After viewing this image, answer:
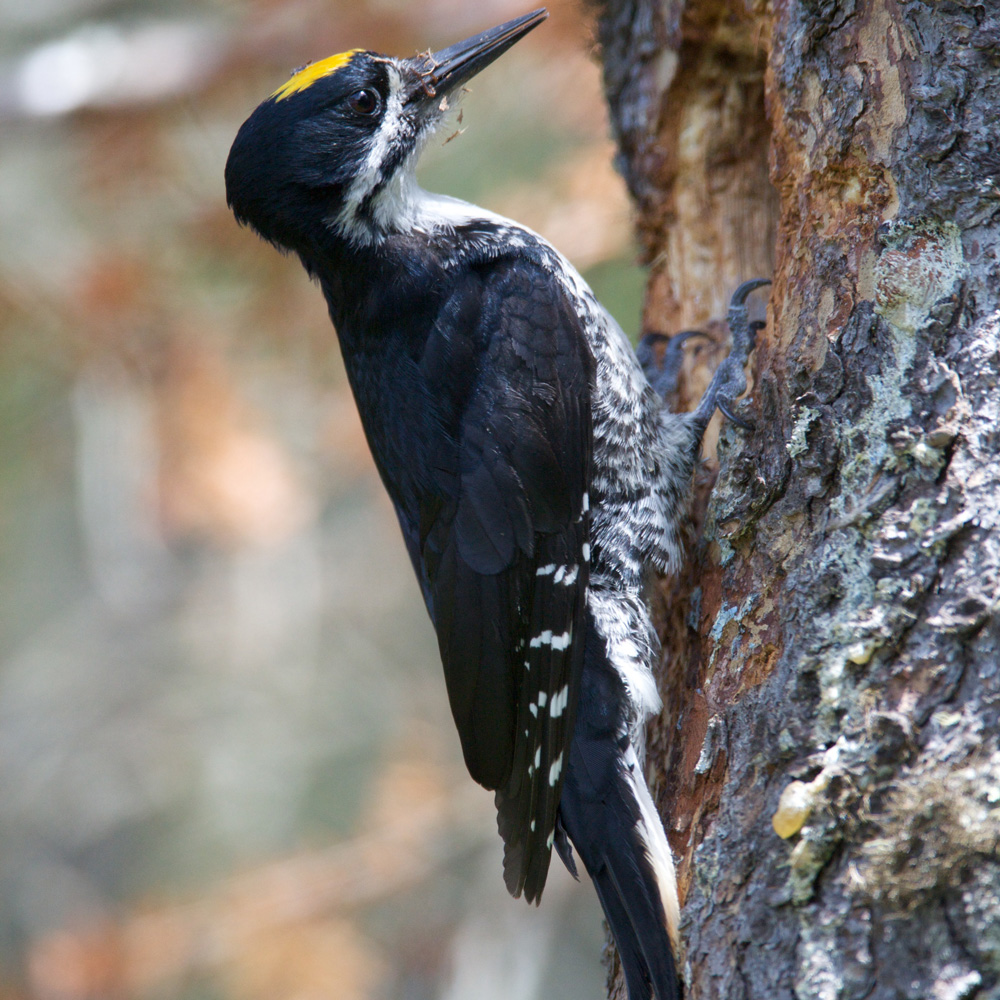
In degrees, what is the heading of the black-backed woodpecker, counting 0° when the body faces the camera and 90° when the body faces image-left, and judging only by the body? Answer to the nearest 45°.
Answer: approximately 270°
